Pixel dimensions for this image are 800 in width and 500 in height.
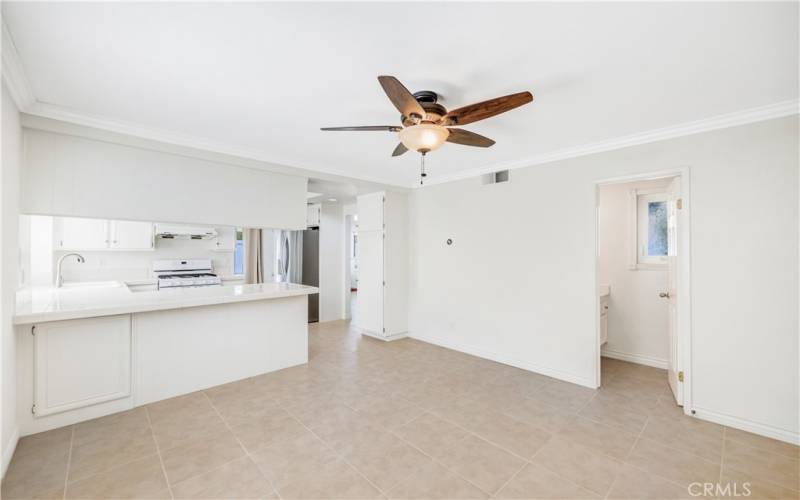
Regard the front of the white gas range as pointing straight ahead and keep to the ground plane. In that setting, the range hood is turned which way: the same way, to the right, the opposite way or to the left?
the same way

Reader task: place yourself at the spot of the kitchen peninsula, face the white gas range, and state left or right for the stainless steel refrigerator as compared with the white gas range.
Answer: right

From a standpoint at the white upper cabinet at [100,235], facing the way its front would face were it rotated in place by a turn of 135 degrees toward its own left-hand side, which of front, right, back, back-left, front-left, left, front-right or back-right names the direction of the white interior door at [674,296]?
right

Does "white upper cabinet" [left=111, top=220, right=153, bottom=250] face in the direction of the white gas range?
no

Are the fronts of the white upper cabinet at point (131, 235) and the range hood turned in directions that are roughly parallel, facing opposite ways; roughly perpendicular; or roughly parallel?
roughly parallel

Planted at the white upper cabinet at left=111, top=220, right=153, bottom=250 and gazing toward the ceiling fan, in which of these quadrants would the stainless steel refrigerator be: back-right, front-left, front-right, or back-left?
front-left

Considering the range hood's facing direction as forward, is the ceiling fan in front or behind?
in front

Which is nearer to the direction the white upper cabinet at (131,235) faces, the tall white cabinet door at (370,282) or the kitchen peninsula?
the kitchen peninsula

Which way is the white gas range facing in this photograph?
toward the camera

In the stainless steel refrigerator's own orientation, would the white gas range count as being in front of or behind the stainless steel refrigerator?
in front

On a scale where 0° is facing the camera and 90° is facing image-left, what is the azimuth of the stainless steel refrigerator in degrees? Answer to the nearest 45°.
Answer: approximately 45°

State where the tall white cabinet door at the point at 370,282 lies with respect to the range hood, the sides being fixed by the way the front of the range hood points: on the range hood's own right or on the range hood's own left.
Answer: on the range hood's own left

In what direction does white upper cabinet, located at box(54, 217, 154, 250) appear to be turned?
toward the camera

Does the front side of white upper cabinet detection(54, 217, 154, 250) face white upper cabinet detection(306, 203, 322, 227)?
no

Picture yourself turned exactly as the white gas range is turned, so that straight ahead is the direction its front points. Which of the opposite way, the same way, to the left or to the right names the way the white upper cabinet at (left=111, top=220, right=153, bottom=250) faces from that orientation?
the same way
